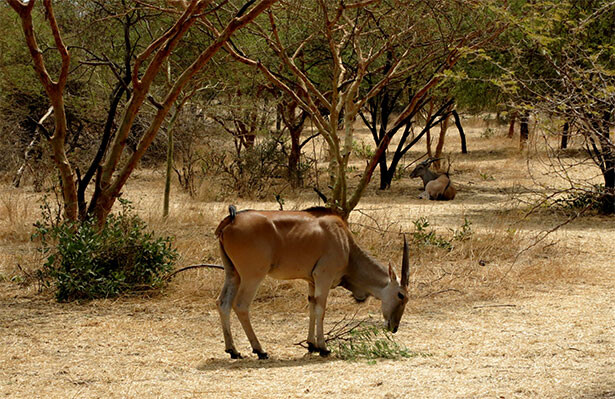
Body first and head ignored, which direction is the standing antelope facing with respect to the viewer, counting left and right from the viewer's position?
facing to the right of the viewer

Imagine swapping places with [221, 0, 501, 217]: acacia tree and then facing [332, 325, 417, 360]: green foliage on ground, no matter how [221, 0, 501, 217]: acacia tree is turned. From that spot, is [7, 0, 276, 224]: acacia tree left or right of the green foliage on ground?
right

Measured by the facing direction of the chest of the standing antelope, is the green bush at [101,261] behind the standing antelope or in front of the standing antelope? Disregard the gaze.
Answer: behind

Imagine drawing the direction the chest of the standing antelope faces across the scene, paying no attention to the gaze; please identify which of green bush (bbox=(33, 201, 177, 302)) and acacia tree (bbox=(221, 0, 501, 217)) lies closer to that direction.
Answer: the acacia tree

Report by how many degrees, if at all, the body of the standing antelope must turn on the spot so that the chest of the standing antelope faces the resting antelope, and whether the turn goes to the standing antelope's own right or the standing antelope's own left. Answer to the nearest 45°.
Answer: approximately 90° to the standing antelope's own left

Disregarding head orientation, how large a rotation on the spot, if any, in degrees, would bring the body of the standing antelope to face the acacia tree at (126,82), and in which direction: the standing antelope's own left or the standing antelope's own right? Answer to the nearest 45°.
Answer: approximately 135° to the standing antelope's own left

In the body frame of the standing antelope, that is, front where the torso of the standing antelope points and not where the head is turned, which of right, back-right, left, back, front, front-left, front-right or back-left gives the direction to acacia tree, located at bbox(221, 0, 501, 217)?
left
